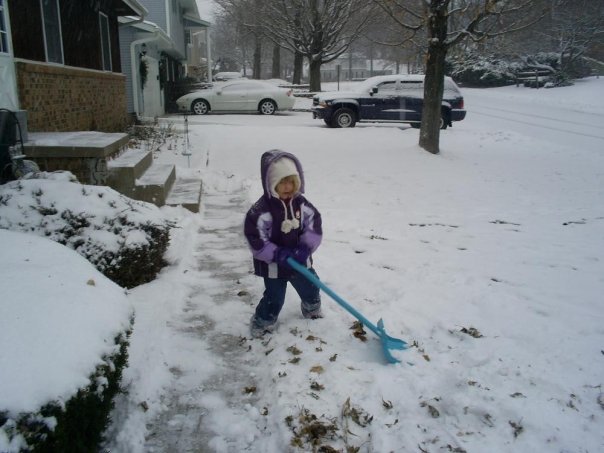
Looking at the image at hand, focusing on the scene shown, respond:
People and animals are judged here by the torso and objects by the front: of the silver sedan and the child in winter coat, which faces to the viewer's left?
the silver sedan

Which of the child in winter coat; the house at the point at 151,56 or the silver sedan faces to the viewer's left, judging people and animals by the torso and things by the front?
the silver sedan

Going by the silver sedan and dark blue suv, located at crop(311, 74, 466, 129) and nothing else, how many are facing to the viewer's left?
2

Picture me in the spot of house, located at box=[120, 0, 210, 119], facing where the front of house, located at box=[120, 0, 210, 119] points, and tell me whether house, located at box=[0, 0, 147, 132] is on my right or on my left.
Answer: on my right

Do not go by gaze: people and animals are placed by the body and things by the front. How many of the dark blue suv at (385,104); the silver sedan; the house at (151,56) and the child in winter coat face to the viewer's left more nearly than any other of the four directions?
2

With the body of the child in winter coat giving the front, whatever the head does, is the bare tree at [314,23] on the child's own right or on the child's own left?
on the child's own left

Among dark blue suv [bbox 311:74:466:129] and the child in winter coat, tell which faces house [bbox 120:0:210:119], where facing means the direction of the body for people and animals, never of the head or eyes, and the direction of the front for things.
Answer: the dark blue suv

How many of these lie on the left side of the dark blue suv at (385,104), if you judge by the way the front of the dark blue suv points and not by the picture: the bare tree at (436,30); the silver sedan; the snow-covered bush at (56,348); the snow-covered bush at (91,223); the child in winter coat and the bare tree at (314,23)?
4

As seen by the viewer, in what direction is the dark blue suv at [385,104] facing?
to the viewer's left

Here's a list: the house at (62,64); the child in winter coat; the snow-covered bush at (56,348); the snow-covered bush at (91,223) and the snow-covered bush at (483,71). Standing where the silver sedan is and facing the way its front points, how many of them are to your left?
4

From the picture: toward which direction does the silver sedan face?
to the viewer's left

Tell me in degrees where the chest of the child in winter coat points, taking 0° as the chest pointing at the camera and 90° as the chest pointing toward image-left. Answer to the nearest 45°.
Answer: approximately 315°

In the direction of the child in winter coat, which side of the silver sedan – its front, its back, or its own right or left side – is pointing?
left
